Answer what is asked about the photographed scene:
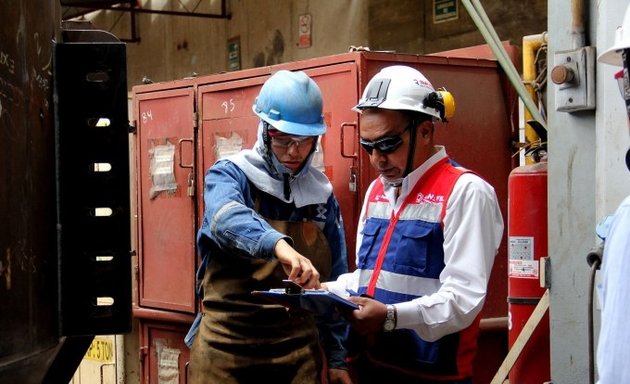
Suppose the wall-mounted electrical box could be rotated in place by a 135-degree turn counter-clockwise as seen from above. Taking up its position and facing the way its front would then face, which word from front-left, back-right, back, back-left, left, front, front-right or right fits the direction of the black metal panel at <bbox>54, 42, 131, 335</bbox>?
back-right

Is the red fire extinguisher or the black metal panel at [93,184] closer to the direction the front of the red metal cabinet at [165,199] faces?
the black metal panel

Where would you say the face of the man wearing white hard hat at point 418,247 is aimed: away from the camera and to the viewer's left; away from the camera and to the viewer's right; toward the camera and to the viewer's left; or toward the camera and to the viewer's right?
toward the camera and to the viewer's left

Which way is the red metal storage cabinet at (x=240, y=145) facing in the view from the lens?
facing the viewer and to the left of the viewer

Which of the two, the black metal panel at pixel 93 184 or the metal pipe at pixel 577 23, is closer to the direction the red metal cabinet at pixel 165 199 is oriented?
the black metal panel

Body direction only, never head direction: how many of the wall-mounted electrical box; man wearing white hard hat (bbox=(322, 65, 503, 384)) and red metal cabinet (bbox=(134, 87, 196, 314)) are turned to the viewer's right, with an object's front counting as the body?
0

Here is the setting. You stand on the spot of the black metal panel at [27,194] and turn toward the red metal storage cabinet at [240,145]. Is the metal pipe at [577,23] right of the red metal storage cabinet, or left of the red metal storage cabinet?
right

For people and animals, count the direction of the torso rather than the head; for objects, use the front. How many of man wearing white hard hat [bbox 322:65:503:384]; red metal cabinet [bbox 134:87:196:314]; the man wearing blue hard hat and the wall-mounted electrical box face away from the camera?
0

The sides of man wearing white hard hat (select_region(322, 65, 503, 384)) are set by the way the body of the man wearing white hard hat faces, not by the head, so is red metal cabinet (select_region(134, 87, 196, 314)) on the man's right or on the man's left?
on the man's right

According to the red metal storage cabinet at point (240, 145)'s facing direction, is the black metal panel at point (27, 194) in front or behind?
in front

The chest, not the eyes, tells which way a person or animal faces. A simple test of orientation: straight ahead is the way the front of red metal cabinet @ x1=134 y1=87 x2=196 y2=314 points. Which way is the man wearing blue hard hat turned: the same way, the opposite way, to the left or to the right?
to the left

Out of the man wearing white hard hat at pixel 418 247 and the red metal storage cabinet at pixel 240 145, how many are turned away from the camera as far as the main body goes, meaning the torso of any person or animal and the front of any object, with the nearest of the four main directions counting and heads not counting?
0

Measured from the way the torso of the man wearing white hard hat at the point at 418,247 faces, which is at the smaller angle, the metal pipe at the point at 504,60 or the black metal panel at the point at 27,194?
the black metal panel

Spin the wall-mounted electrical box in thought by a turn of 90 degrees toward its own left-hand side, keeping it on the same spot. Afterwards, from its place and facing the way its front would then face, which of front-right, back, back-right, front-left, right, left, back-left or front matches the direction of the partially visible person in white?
front-right

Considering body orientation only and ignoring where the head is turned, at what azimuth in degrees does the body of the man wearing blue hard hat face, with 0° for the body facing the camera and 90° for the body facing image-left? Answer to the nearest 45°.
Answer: approximately 315°
